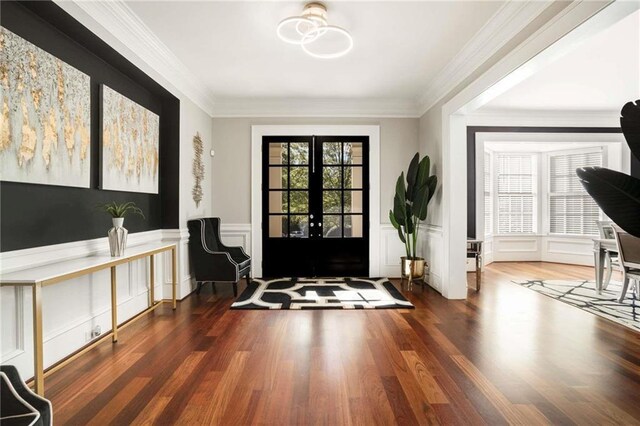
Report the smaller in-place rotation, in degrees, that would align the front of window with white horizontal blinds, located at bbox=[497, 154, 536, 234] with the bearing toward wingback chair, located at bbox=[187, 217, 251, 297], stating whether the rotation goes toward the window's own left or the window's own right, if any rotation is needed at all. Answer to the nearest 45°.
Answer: approximately 45° to the window's own right

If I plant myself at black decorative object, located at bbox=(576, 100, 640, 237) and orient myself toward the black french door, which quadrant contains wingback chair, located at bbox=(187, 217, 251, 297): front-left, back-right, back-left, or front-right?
front-left

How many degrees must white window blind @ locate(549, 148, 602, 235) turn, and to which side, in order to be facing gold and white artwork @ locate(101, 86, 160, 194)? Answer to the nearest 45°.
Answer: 0° — it already faces it

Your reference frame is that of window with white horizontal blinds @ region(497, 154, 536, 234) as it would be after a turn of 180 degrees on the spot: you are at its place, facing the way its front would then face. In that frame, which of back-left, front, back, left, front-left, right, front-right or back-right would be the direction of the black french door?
back-left

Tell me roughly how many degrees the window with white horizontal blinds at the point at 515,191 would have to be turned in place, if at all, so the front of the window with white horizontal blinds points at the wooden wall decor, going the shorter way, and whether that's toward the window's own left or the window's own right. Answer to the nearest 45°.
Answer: approximately 45° to the window's own right

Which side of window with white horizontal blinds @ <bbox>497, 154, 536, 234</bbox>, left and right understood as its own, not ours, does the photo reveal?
front

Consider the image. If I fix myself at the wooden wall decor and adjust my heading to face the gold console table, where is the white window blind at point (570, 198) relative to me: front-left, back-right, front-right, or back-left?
back-left

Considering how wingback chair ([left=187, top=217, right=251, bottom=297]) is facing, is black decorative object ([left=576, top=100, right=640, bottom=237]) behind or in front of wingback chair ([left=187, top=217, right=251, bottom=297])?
in front

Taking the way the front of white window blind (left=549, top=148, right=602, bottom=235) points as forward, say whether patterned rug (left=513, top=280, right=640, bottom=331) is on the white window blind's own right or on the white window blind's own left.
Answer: on the white window blind's own left

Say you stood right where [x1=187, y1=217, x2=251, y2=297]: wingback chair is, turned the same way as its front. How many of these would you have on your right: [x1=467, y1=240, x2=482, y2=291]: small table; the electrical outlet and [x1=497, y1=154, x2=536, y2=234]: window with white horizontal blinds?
1

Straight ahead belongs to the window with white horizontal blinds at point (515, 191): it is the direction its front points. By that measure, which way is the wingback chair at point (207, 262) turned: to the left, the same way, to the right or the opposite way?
to the left

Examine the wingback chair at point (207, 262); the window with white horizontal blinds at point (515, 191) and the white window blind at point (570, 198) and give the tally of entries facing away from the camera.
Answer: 0

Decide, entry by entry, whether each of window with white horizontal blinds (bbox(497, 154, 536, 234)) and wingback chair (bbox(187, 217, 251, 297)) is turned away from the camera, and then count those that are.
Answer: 0

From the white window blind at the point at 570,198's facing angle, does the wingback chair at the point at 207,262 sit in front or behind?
in front

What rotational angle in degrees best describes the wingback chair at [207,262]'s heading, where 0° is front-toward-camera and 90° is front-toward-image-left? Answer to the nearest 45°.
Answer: approximately 315°

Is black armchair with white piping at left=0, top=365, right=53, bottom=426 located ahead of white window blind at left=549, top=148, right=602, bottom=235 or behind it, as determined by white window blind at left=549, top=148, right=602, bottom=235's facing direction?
ahead

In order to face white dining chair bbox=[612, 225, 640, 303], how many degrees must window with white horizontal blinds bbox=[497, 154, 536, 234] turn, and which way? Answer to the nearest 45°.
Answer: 0° — it already faces it

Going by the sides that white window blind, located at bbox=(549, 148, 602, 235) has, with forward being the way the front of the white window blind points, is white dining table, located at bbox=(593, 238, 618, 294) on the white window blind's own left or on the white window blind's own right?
on the white window blind's own left

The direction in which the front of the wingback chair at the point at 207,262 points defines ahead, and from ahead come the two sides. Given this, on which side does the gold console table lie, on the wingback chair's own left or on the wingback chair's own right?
on the wingback chair's own right
